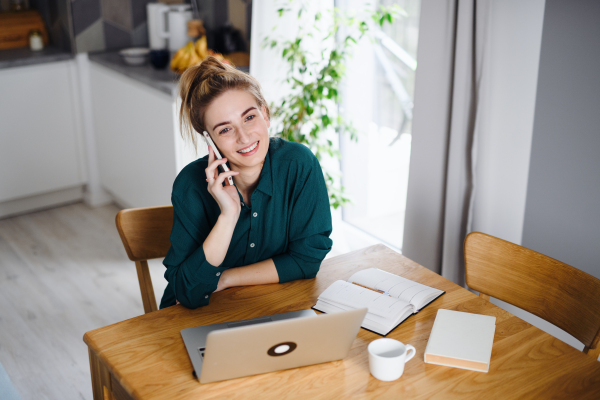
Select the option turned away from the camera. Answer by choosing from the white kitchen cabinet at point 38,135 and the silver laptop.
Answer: the silver laptop

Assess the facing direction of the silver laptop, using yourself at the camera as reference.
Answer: facing away from the viewer

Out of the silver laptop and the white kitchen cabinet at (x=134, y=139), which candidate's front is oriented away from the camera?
the silver laptop

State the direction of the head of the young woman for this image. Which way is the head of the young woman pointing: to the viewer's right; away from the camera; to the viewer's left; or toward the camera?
toward the camera

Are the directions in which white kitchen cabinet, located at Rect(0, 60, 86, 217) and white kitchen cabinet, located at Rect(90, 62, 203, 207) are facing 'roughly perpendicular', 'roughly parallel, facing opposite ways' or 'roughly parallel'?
roughly perpendicular

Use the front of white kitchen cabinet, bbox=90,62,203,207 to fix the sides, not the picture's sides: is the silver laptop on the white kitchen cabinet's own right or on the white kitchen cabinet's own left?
on the white kitchen cabinet's own left

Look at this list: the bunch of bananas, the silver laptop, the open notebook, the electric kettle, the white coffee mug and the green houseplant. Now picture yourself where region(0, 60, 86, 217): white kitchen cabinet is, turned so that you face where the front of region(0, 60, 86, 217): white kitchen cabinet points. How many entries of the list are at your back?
0

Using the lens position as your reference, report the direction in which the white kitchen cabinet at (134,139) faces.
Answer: facing the viewer and to the left of the viewer

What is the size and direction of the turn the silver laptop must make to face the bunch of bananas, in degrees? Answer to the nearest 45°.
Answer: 0° — it already faces it

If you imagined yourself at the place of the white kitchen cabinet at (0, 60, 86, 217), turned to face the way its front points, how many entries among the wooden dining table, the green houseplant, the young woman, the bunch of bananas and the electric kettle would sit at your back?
0

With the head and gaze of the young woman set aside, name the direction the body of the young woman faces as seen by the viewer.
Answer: toward the camera

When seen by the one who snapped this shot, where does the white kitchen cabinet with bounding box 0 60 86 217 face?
facing the viewer and to the right of the viewer

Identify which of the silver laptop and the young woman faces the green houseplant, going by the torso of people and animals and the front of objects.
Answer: the silver laptop

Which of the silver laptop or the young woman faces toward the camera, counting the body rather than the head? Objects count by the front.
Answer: the young woman

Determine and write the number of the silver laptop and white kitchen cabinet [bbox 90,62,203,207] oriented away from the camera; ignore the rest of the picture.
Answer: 1
